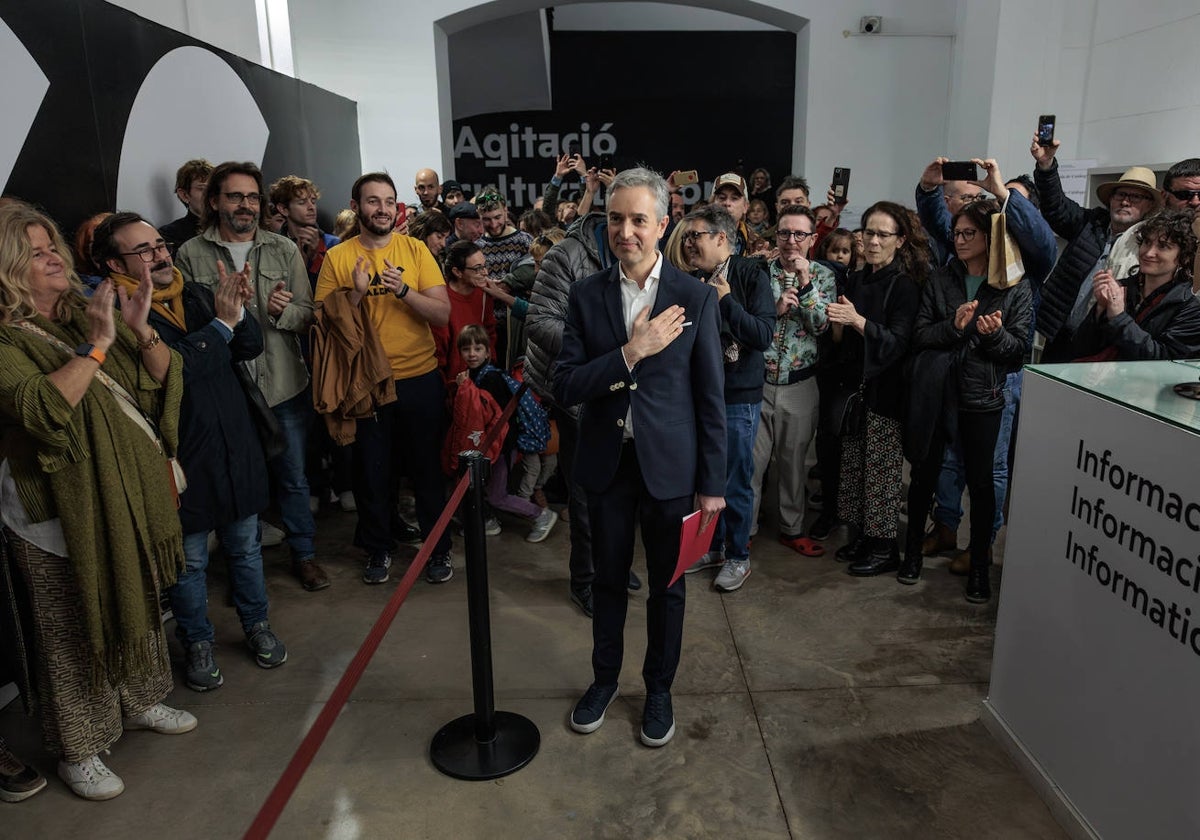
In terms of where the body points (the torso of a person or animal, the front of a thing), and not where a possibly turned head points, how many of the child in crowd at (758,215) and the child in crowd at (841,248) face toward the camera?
2

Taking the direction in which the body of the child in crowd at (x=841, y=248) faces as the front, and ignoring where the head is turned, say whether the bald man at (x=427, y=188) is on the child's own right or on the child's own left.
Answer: on the child's own right

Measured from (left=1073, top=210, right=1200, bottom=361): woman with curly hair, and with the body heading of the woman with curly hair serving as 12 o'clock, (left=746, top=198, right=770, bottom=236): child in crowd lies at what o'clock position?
The child in crowd is roughly at 3 o'clock from the woman with curly hair.

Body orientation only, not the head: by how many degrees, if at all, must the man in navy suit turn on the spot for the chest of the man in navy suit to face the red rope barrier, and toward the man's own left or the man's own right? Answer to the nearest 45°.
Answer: approximately 45° to the man's own right

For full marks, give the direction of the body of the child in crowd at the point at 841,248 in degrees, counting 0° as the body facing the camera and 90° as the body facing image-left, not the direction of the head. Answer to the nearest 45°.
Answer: approximately 0°

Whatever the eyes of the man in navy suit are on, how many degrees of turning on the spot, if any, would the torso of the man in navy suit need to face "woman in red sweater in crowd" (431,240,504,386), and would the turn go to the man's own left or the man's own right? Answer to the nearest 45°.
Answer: approximately 135° to the man's own right

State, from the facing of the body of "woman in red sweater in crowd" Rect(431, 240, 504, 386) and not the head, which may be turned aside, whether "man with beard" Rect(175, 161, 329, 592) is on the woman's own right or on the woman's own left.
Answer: on the woman's own right

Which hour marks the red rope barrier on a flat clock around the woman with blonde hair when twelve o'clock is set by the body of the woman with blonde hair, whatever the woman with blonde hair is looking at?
The red rope barrier is roughly at 1 o'clock from the woman with blonde hair.

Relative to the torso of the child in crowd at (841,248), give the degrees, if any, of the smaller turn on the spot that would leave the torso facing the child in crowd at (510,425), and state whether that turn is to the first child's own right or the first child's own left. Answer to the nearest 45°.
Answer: approximately 45° to the first child's own right

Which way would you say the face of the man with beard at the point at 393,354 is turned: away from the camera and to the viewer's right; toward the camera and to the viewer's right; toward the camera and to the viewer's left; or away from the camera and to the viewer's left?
toward the camera and to the viewer's right

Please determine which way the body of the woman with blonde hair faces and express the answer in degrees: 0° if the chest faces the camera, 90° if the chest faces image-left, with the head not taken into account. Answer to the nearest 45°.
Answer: approximately 315°

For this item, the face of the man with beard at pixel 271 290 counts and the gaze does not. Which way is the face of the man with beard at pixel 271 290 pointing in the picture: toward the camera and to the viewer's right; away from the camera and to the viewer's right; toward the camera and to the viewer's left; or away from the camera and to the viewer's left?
toward the camera and to the viewer's right

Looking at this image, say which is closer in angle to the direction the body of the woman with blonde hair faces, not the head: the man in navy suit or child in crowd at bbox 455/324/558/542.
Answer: the man in navy suit

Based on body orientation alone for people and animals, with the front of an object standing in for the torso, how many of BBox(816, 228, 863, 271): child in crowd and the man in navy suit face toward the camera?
2
